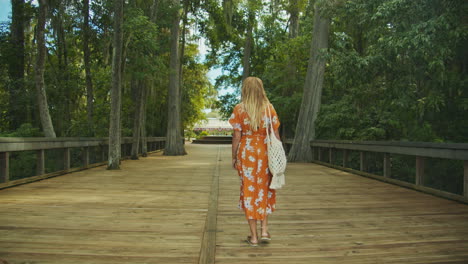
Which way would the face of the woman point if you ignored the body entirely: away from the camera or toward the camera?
away from the camera

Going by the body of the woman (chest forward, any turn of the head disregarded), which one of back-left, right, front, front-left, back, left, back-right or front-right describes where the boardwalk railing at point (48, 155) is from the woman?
front-left

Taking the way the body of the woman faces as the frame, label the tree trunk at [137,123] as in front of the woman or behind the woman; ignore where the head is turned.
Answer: in front

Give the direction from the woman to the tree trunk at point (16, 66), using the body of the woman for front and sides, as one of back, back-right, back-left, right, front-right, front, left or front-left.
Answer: front-left

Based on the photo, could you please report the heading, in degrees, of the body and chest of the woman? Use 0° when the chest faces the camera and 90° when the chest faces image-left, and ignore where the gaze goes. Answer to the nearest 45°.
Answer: approximately 180°
